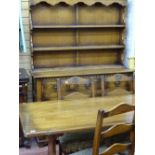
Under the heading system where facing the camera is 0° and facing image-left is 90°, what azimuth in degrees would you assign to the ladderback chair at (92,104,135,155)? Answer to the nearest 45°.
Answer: approximately 135°
